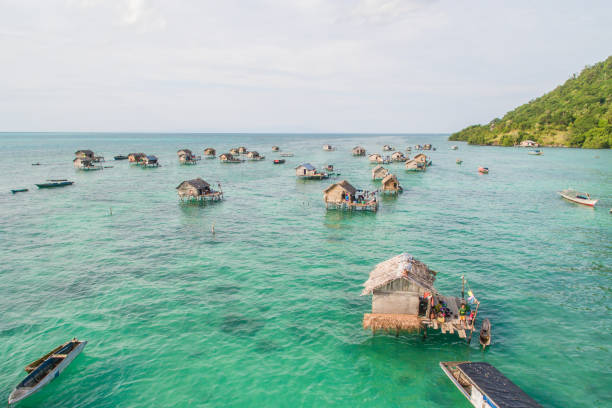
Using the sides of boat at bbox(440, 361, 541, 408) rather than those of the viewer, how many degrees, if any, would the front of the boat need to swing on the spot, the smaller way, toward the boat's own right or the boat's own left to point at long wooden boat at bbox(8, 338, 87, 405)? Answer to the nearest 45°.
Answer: approximately 90° to the boat's own left

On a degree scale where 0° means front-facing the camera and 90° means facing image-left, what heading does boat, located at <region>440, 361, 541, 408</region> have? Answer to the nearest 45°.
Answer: approximately 135°

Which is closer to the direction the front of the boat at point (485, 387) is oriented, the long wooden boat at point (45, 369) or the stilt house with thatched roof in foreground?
the stilt house with thatched roof in foreground

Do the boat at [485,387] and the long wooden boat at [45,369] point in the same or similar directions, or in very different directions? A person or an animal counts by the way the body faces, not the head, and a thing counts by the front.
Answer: very different directions

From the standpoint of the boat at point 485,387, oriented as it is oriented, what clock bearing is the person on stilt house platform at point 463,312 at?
The person on stilt house platform is roughly at 1 o'clock from the boat.

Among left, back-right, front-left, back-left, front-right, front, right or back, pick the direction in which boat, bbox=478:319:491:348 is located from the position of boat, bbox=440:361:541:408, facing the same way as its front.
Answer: front-right
